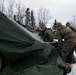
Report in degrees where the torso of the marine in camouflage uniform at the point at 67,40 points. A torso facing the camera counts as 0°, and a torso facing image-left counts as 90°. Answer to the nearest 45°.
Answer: approximately 90°

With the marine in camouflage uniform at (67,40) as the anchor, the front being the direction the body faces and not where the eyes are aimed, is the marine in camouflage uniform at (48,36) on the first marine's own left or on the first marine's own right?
on the first marine's own right
